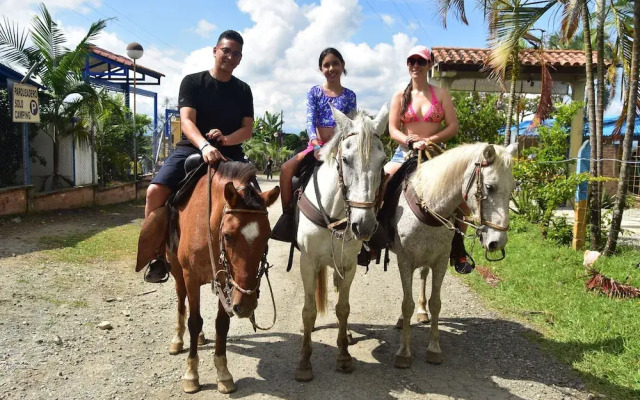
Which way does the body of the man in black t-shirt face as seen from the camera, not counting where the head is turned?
toward the camera

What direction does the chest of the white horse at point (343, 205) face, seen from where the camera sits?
toward the camera

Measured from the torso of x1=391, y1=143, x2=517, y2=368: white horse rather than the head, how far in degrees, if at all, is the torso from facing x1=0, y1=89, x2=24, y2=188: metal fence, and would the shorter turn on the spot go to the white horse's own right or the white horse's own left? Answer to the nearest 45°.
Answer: approximately 135° to the white horse's own right

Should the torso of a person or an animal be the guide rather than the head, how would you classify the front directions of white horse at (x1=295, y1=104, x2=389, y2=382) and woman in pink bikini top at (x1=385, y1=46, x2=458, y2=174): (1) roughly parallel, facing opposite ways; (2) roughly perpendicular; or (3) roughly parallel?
roughly parallel

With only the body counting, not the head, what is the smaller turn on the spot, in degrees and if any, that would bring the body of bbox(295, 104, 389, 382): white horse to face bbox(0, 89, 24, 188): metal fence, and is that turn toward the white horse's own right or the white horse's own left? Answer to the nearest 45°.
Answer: approximately 135° to the white horse's own right

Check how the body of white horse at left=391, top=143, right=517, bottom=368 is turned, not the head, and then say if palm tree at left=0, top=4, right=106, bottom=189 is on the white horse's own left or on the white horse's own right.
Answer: on the white horse's own right

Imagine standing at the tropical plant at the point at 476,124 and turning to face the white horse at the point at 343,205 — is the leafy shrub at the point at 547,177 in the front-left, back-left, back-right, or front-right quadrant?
front-left

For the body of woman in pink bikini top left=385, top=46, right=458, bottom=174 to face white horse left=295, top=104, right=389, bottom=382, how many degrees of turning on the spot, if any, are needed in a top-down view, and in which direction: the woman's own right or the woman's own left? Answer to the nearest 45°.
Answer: approximately 45° to the woman's own right

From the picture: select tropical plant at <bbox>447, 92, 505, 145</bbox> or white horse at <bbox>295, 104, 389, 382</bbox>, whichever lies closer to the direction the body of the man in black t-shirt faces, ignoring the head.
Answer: the white horse

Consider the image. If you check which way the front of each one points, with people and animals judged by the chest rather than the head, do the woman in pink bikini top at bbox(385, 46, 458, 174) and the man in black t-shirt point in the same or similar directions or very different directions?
same or similar directions

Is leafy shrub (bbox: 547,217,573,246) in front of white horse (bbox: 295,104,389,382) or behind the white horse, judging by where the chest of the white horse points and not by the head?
behind

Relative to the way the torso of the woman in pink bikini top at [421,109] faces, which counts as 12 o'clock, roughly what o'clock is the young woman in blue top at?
The young woman in blue top is roughly at 2 o'clock from the woman in pink bikini top.

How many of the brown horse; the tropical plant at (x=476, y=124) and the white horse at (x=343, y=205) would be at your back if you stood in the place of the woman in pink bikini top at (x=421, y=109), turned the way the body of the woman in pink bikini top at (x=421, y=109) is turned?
1

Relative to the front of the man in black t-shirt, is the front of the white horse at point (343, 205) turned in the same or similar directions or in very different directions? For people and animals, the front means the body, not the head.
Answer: same or similar directions
